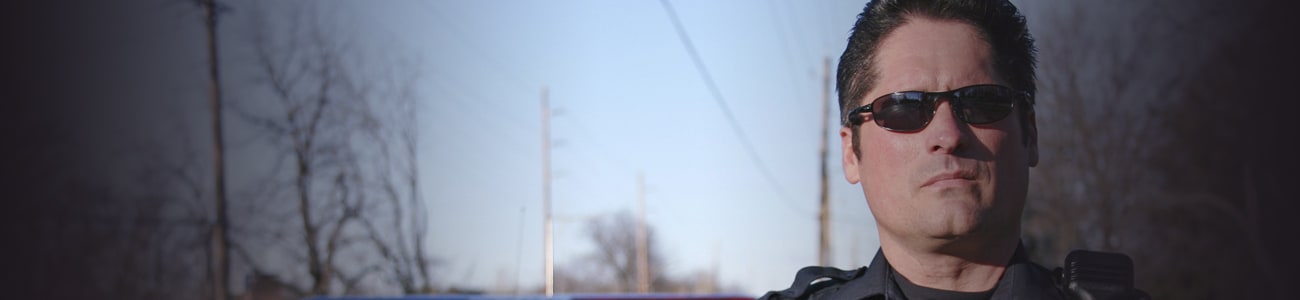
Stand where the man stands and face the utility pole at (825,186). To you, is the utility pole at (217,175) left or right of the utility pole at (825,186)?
left

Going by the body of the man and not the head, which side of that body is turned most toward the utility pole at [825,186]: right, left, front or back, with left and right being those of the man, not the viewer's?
back

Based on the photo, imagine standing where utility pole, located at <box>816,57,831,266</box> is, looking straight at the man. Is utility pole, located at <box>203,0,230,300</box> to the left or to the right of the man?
right

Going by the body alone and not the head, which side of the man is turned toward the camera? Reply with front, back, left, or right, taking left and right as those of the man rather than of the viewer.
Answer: front

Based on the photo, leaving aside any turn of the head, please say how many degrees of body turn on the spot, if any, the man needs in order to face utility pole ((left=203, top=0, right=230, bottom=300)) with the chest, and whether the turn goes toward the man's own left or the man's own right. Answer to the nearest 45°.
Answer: approximately 135° to the man's own right
